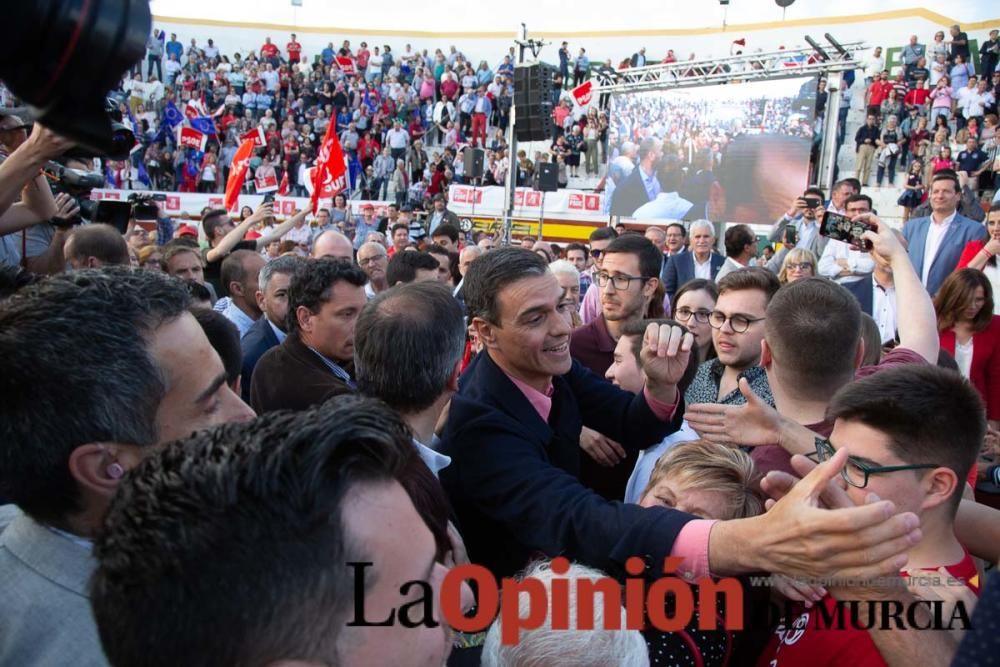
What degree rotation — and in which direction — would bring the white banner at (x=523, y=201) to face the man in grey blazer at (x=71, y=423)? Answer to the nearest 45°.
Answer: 0° — it already faces them

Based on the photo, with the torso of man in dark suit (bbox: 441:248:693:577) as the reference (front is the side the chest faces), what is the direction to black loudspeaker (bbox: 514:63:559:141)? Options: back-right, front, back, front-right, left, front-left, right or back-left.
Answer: back-left

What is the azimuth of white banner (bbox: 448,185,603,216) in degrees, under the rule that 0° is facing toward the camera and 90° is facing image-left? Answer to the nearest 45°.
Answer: approximately 0°

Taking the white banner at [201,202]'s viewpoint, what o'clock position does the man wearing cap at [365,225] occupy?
The man wearing cap is roughly at 11 o'clock from the white banner.

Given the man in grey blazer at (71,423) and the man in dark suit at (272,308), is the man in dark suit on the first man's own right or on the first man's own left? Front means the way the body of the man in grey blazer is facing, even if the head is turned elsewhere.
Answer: on the first man's own left

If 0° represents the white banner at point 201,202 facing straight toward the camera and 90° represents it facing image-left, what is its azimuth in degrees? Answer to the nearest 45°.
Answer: approximately 0°

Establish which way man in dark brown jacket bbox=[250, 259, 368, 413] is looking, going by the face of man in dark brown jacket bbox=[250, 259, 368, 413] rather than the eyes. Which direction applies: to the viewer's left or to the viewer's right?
to the viewer's right

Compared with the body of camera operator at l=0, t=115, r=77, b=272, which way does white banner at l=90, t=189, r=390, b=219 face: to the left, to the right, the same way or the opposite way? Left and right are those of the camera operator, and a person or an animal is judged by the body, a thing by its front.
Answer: to the right

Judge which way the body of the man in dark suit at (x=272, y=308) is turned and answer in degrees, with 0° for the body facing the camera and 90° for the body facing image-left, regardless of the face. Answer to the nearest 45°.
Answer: approximately 315°

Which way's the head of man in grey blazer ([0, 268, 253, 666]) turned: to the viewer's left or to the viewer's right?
to the viewer's right
